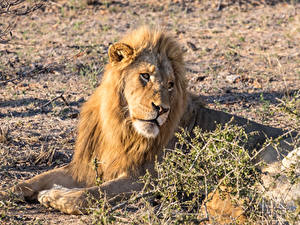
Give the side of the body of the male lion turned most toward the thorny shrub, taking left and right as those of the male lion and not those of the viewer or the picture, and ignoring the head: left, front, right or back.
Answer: left

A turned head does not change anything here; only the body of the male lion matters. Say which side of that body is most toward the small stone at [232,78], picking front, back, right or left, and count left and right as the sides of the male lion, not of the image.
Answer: back

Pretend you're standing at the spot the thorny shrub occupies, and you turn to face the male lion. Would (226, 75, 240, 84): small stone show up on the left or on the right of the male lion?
right

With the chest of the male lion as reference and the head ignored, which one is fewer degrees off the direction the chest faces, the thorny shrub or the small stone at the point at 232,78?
the thorny shrub
